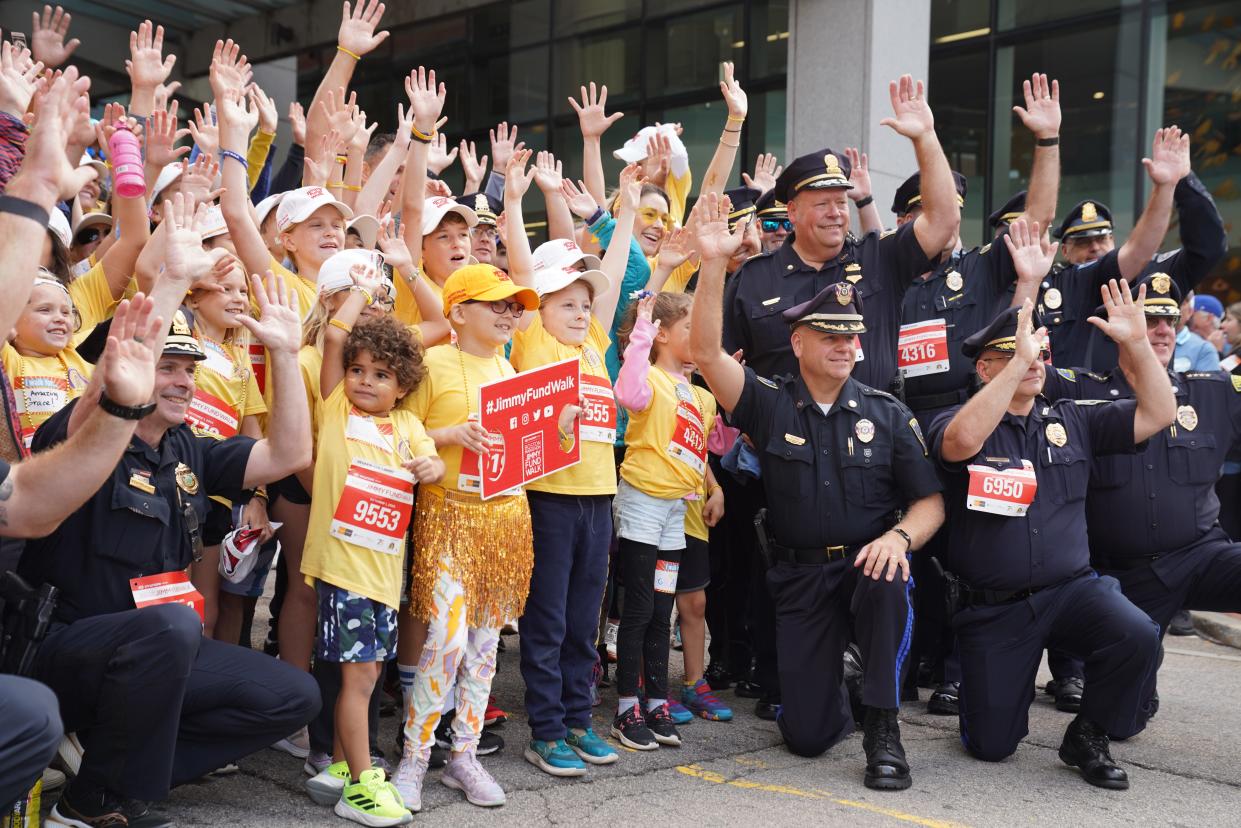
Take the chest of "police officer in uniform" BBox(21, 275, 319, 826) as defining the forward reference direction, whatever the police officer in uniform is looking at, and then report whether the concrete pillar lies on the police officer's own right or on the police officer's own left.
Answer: on the police officer's own left

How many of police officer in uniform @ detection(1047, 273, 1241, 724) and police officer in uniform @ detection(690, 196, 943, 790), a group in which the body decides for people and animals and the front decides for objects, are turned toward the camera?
2

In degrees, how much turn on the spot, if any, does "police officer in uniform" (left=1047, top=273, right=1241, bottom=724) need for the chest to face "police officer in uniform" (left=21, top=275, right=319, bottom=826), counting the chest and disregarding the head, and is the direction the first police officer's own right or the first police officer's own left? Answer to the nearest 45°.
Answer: approximately 45° to the first police officer's own right

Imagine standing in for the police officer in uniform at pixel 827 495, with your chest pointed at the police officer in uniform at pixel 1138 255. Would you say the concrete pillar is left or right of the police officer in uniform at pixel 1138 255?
left

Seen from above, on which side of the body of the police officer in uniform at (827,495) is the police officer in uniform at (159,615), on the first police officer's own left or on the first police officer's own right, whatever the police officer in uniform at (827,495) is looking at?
on the first police officer's own right

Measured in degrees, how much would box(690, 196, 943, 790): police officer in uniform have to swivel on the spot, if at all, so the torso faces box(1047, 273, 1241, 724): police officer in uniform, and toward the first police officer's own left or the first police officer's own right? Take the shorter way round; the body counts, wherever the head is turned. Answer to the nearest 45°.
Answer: approximately 135° to the first police officer's own left

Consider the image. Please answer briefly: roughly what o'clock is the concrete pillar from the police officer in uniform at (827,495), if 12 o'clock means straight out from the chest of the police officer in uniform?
The concrete pillar is roughly at 6 o'clock from the police officer in uniform.

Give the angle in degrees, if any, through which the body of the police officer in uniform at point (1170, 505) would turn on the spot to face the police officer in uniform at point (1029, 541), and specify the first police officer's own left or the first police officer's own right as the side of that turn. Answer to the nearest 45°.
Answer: approximately 45° to the first police officer's own right
